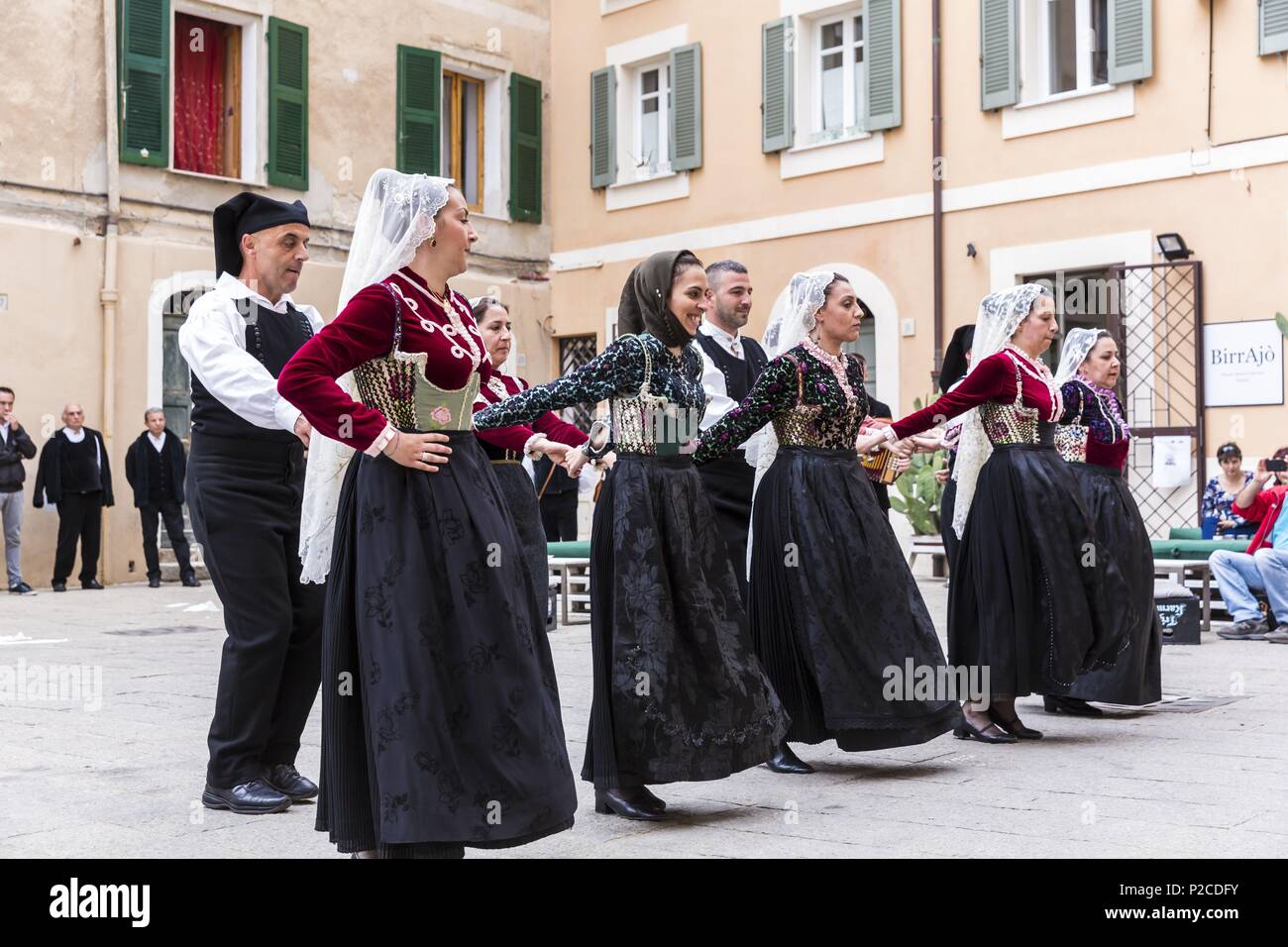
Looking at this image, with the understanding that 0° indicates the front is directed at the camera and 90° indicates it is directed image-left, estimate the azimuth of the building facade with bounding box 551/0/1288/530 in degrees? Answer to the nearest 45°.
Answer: approximately 45°

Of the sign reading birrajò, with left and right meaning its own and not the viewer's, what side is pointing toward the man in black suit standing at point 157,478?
right

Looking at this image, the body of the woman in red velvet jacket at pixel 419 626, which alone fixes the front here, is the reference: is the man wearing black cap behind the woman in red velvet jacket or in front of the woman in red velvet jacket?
behind

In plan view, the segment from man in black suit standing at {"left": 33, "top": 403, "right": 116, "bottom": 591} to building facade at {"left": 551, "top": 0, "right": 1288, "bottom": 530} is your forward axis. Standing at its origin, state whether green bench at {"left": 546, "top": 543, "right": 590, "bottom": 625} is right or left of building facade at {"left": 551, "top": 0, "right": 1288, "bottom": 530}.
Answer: right

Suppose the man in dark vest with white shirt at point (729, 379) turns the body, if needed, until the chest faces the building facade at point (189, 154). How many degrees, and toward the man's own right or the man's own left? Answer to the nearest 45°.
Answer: approximately 180°

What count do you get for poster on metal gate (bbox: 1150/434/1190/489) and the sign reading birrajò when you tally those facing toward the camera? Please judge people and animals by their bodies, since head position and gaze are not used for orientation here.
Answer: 2

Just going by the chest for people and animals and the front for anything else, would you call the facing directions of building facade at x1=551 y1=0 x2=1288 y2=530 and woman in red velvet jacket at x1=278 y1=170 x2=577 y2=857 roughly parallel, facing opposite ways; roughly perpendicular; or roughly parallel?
roughly perpendicular

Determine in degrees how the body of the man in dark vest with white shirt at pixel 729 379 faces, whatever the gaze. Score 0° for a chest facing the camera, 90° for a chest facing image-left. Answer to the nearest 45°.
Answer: approximately 315°
